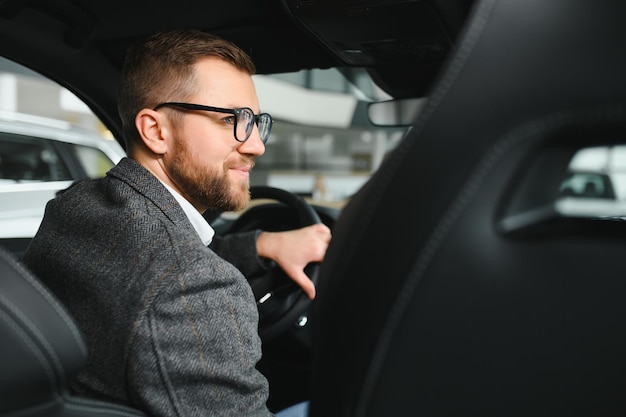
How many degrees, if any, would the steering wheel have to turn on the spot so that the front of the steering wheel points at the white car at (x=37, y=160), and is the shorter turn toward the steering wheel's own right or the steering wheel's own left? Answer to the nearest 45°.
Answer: approximately 90° to the steering wheel's own right

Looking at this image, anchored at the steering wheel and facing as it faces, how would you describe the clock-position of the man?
The man is roughly at 11 o'clock from the steering wheel.

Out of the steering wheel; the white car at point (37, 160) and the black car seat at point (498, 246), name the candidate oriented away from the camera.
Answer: the black car seat

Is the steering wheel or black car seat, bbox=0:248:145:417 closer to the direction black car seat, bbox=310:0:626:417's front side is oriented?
the steering wheel

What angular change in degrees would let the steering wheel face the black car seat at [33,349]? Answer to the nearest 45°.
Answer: approximately 45° to its left

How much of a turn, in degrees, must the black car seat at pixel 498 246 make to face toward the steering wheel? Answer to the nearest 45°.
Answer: approximately 45° to its left

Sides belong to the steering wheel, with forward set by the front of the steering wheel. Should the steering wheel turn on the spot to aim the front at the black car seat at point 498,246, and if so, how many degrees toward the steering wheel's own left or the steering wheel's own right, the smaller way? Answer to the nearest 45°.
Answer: approximately 45° to the steering wheel's own left

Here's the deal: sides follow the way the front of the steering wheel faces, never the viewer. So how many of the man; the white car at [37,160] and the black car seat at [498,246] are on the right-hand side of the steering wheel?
1

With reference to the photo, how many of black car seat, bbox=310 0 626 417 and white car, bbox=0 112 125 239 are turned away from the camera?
1

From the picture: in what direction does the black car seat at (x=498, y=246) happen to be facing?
away from the camera

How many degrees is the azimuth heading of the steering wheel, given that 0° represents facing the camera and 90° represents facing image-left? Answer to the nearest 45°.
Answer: approximately 45°

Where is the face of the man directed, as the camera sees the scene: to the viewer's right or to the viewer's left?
to the viewer's right
